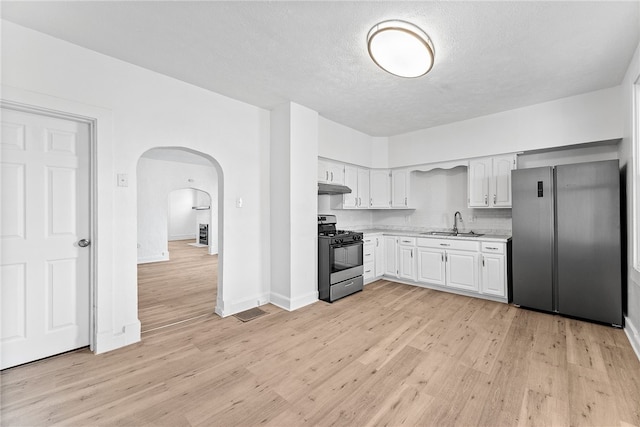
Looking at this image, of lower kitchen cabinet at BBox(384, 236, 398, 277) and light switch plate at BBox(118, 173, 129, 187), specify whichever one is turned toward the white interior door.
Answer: the lower kitchen cabinet

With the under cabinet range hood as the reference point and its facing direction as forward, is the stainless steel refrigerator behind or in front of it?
in front

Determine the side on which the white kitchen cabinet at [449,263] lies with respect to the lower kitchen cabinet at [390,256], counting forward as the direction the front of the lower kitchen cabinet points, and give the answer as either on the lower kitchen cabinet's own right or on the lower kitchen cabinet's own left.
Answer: on the lower kitchen cabinet's own left

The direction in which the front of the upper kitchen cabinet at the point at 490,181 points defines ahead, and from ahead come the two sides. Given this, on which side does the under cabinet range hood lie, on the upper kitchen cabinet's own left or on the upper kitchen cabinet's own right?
on the upper kitchen cabinet's own right

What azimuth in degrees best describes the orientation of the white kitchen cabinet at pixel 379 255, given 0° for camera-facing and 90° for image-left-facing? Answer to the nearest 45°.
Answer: approximately 315°

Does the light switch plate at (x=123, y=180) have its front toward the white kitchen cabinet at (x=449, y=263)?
no

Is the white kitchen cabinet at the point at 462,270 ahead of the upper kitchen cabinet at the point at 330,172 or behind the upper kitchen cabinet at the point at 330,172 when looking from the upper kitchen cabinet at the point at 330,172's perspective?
ahead

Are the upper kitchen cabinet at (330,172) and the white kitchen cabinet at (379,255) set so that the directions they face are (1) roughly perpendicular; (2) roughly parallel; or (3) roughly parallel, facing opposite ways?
roughly parallel

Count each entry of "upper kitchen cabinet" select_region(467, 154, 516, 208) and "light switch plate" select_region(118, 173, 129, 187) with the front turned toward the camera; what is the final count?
2

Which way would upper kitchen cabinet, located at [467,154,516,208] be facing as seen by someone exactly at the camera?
facing the viewer

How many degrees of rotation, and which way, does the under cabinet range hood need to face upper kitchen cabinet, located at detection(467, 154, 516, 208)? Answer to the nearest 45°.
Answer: approximately 45° to its left

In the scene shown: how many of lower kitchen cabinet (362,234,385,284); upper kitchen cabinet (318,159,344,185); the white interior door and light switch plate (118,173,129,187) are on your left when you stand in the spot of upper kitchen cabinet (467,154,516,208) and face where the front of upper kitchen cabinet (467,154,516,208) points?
0

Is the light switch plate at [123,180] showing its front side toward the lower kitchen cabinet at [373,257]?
no

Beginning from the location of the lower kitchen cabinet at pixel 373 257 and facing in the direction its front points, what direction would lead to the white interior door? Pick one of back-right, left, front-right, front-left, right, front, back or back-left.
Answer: right

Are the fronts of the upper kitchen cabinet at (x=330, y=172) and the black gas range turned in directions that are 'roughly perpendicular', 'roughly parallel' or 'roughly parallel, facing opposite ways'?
roughly parallel
